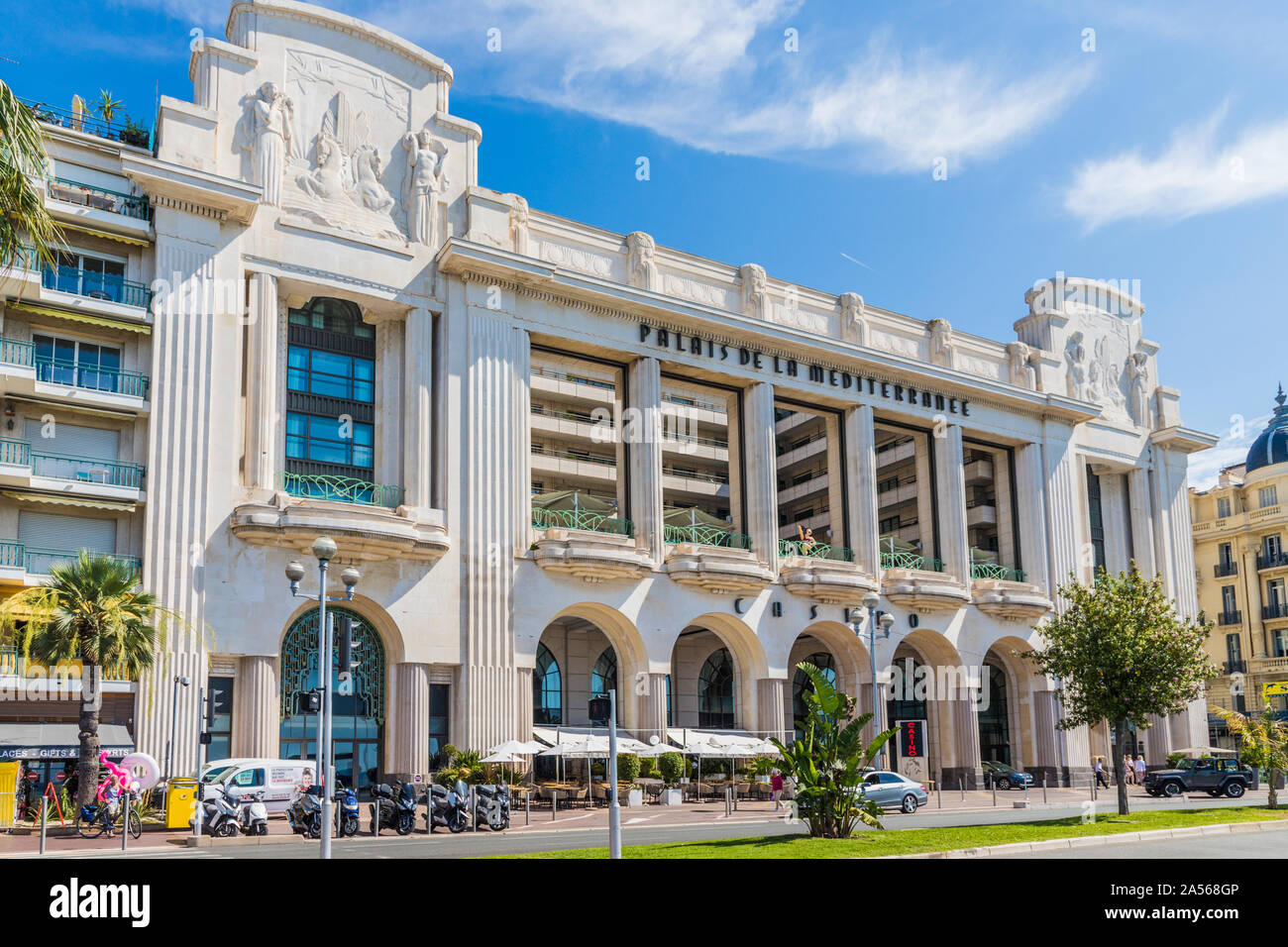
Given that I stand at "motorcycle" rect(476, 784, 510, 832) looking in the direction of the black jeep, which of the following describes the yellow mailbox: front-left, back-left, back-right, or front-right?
back-left

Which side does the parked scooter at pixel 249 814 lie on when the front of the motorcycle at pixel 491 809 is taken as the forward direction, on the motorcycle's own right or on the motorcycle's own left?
on the motorcycle's own right

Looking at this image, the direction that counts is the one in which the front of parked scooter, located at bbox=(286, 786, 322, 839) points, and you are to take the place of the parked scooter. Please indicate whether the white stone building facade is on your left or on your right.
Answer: on your left

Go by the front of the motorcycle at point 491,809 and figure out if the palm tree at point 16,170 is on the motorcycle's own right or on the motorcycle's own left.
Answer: on the motorcycle's own right
